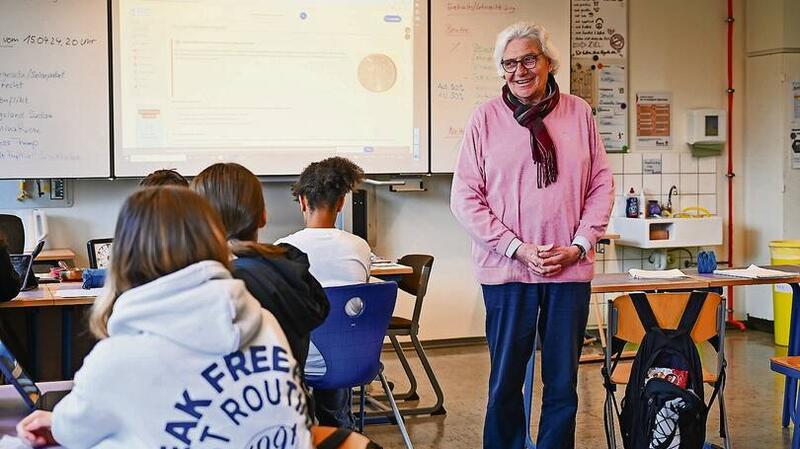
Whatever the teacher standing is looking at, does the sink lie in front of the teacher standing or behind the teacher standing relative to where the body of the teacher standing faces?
behind

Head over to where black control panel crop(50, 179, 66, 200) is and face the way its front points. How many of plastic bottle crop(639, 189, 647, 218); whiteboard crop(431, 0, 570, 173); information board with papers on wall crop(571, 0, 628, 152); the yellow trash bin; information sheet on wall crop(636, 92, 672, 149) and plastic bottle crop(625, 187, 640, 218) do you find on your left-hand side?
6

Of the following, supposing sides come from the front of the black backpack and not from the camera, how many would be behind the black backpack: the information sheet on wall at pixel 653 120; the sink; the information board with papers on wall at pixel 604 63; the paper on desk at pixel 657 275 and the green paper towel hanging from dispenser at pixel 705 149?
5

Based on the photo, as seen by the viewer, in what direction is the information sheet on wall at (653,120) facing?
toward the camera

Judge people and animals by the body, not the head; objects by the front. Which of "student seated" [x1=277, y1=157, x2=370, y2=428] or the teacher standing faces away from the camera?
the student seated

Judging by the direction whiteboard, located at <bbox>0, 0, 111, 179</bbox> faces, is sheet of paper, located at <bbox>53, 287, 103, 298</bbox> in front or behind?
in front

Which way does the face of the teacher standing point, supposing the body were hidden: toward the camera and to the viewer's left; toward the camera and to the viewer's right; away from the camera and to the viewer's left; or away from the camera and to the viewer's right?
toward the camera and to the viewer's left

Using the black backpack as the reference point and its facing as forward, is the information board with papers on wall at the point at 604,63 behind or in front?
behind

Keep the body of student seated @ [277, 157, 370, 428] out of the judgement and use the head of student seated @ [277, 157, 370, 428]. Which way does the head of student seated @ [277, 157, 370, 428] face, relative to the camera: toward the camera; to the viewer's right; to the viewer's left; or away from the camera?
away from the camera

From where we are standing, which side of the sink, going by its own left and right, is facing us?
front

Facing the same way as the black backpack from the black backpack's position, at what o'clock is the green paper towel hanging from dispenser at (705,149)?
The green paper towel hanging from dispenser is roughly at 6 o'clock from the black backpack.

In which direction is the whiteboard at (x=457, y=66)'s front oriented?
toward the camera

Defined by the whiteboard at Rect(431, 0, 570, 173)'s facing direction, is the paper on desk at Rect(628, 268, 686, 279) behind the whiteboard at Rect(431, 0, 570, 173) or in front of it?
in front

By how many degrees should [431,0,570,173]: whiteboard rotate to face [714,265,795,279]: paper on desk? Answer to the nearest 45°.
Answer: approximately 45° to its left
